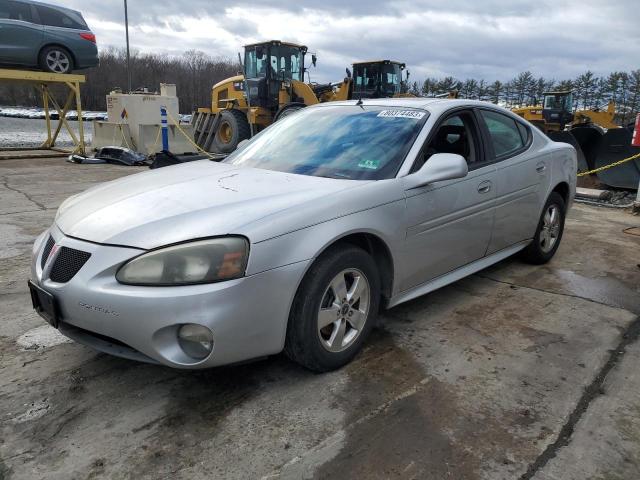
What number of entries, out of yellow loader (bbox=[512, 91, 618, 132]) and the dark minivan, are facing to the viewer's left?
1

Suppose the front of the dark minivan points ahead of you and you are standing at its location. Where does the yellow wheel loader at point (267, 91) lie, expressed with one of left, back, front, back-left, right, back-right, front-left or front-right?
back

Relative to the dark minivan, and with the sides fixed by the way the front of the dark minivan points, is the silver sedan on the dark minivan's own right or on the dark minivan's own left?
on the dark minivan's own left

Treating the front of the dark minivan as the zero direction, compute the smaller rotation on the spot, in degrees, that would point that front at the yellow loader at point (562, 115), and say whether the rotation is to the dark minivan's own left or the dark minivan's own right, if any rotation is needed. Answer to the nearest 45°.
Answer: approximately 180°

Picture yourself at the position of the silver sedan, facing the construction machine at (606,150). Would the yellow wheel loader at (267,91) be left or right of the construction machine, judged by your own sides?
left

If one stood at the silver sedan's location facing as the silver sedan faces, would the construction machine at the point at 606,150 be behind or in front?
behind

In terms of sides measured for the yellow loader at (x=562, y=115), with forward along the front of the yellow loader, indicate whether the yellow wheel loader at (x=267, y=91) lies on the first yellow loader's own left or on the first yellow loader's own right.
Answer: on the first yellow loader's own right

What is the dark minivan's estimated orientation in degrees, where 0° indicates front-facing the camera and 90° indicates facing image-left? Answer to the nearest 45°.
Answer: approximately 90°

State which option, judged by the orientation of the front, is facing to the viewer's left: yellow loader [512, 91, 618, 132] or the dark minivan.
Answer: the dark minivan

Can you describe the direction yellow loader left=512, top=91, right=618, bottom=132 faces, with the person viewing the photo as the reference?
facing to the right of the viewer
